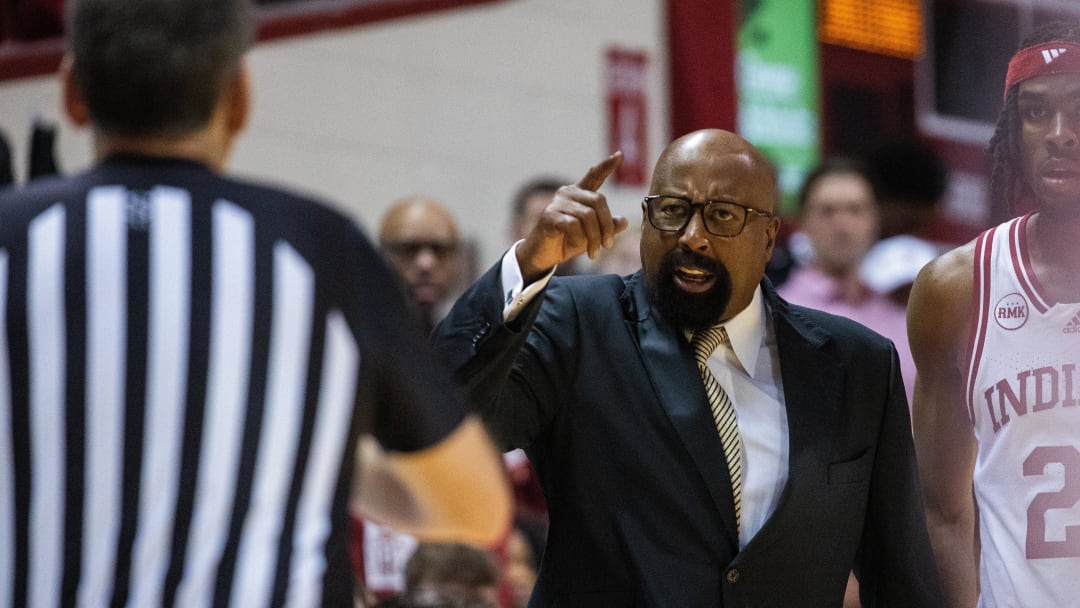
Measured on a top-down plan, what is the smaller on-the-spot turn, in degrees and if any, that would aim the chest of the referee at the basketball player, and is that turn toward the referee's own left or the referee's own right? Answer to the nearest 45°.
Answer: approximately 45° to the referee's own right

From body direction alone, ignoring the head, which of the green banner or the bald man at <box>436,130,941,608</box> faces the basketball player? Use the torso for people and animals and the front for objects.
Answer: the green banner

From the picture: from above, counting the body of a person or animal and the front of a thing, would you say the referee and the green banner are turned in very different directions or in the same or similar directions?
very different directions

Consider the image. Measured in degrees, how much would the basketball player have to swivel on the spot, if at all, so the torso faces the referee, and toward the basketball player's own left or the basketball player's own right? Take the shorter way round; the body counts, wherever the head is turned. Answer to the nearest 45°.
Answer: approximately 45° to the basketball player's own right

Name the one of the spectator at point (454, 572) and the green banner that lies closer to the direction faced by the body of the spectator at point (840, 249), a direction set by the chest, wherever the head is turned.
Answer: the spectator

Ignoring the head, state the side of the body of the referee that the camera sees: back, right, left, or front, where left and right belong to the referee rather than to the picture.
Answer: back

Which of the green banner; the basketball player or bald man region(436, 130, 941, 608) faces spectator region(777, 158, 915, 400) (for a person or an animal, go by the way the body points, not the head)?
the green banner

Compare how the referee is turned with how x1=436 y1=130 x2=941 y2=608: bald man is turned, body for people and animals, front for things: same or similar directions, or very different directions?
very different directions

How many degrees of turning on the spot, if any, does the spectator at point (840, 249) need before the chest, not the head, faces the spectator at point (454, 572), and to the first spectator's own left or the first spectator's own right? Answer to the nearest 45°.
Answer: approximately 45° to the first spectator's own right

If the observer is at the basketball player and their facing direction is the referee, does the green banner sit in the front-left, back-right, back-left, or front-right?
back-right

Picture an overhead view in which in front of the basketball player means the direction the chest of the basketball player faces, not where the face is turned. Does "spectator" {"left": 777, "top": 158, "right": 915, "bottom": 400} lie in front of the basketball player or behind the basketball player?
behind
